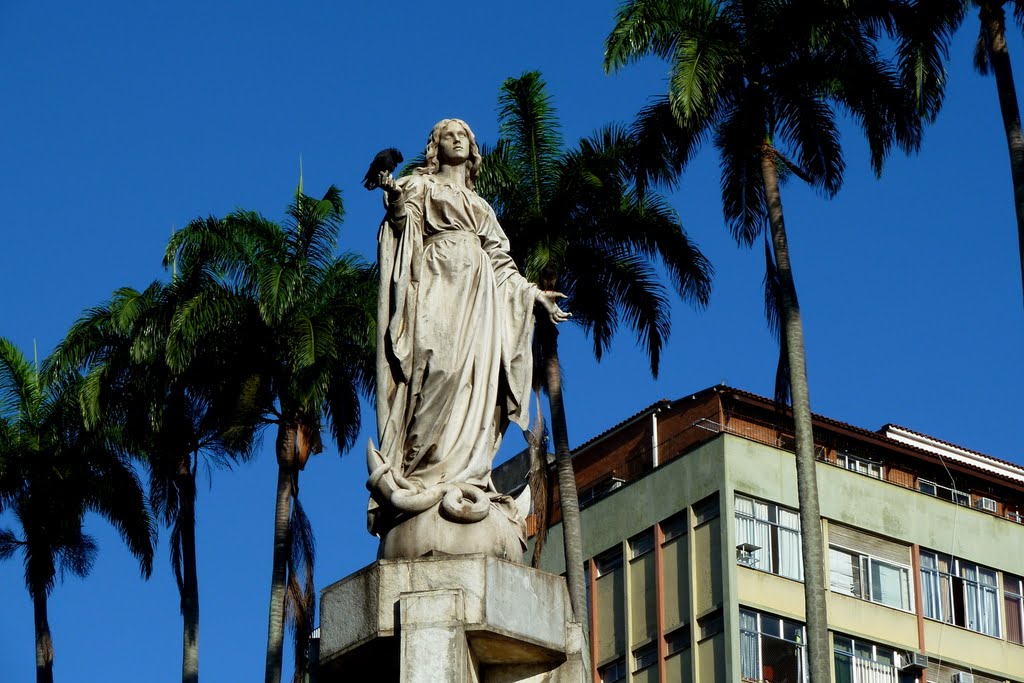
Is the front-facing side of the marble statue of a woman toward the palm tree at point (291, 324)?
no

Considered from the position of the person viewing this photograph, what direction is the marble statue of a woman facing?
facing the viewer

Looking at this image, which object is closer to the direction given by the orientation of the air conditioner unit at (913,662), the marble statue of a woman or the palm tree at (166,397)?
the marble statue of a woman

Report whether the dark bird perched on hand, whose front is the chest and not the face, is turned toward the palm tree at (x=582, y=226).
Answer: no

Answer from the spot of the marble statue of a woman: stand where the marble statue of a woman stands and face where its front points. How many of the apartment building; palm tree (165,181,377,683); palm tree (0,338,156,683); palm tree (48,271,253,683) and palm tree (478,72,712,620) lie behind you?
5

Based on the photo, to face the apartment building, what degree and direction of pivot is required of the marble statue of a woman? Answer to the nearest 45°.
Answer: approximately 180°

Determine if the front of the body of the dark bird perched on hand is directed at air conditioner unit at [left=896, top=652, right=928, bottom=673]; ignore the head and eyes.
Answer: no

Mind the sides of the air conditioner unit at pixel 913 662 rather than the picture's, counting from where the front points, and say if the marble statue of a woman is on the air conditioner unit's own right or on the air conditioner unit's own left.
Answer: on the air conditioner unit's own right

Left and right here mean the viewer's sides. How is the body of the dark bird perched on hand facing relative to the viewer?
facing to the right of the viewer

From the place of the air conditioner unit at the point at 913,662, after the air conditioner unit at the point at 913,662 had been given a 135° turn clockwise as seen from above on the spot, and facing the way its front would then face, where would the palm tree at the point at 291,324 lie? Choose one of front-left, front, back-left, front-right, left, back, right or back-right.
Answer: front-left

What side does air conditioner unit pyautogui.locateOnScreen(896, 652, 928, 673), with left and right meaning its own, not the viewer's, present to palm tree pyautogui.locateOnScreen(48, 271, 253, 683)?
right

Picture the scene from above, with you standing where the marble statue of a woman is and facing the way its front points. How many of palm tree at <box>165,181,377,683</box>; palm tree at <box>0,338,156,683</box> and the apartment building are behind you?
3

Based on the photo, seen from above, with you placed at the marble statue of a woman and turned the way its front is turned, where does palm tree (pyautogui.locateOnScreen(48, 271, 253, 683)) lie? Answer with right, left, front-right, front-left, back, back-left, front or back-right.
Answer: back
